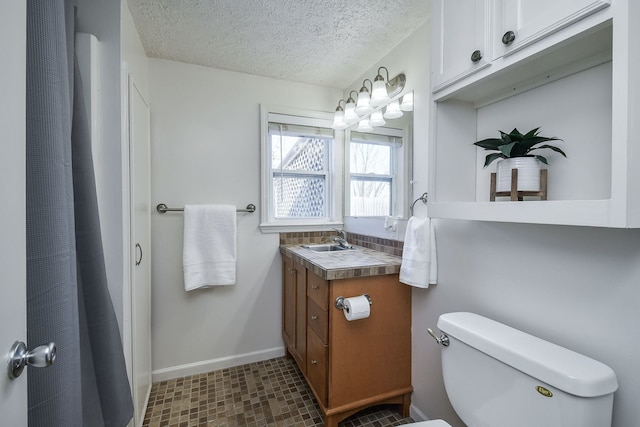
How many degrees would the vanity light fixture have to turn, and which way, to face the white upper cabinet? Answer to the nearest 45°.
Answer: approximately 90° to its left

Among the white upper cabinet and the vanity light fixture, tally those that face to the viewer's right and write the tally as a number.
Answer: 0

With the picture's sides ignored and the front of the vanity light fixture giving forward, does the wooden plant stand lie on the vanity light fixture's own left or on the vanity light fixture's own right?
on the vanity light fixture's own left

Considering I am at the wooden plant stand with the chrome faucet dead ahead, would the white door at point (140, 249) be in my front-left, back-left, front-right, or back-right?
front-left

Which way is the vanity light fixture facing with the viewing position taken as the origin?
facing the viewer and to the left of the viewer

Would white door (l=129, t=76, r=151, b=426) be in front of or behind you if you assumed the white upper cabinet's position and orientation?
in front

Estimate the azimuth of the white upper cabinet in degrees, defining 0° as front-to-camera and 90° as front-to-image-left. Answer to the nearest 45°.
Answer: approximately 45°

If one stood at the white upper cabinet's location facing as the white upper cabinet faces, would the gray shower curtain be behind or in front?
in front
